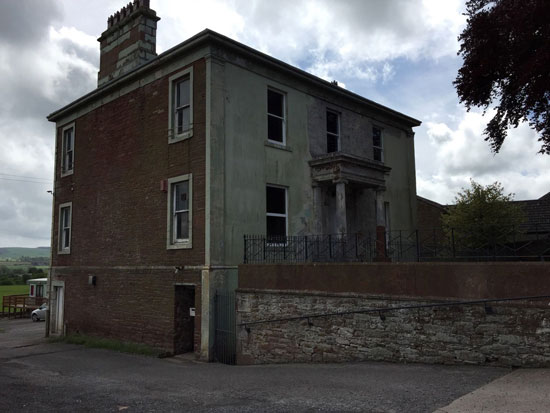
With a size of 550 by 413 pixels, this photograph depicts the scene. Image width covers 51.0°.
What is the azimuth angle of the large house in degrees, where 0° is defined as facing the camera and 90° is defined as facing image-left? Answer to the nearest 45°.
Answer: approximately 315°

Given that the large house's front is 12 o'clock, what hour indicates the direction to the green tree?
The green tree is roughly at 10 o'clock from the large house.
